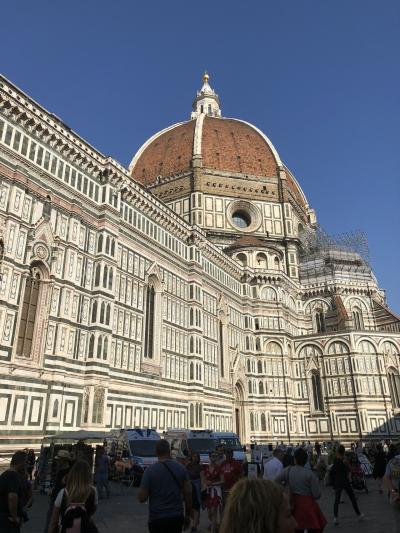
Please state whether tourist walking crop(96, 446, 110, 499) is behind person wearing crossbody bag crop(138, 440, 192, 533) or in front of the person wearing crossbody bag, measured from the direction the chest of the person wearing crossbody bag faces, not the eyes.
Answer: in front

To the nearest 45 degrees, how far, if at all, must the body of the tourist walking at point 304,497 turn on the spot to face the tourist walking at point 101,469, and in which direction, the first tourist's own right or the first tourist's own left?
approximately 45° to the first tourist's own left

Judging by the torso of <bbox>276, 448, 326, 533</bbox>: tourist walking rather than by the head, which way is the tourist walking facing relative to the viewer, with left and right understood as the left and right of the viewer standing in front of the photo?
facing away from the viewer

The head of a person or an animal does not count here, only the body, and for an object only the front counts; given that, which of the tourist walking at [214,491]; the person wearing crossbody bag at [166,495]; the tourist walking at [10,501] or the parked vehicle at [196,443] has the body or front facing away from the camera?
the person wearing crossbody bag

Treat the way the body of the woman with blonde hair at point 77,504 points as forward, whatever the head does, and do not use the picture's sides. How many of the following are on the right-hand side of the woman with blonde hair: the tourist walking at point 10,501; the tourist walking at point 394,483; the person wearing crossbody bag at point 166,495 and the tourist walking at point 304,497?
3

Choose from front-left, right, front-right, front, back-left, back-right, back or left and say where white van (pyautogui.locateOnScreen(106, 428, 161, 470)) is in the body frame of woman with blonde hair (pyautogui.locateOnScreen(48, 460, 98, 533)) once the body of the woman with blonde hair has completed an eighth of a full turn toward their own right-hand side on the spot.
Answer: front-left

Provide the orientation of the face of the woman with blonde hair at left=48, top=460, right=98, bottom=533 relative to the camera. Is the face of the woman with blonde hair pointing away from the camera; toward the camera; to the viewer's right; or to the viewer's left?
away from the camera

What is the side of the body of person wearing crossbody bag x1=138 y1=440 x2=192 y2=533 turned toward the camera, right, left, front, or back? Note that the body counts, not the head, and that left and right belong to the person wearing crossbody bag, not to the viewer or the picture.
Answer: back

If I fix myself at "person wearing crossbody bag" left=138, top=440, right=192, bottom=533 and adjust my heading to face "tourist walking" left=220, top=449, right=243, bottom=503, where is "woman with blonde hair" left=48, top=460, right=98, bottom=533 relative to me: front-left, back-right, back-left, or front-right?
back-left

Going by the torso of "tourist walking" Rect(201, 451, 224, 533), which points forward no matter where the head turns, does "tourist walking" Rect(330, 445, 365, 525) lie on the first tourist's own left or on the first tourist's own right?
on the first tourist's own left

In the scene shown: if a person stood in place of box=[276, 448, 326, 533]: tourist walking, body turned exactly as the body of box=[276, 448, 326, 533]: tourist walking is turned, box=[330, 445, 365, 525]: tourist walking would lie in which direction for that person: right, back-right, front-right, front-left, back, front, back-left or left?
front

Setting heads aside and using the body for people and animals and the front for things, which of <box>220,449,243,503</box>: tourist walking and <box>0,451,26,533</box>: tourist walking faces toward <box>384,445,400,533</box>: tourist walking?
<box>0,451,26,533</box>: tourist walking

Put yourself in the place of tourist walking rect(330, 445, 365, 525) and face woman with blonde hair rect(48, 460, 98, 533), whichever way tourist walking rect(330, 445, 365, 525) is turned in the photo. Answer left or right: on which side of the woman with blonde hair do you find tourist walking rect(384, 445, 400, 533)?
left
